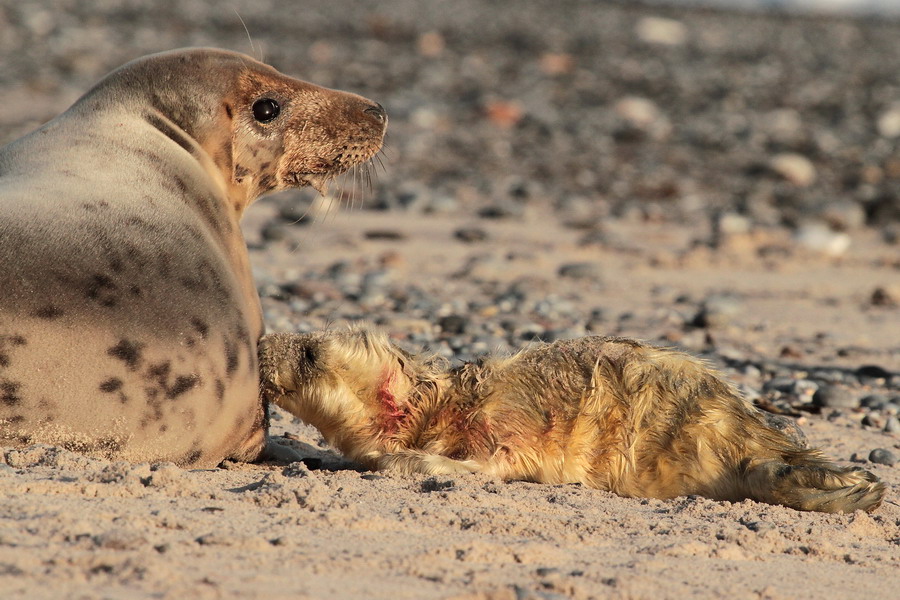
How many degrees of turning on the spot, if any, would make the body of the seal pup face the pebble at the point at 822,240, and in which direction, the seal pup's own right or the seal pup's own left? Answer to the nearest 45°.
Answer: approximately 90° to the seal pup's own right

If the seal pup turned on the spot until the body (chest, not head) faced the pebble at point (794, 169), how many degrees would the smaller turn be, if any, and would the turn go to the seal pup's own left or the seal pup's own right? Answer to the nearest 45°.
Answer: approximately 90° to the seal pup's own right

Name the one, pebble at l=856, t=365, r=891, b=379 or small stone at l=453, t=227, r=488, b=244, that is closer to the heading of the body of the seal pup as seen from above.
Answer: the small stone

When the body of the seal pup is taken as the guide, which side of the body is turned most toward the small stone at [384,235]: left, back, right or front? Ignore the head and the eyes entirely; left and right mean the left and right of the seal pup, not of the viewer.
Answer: right

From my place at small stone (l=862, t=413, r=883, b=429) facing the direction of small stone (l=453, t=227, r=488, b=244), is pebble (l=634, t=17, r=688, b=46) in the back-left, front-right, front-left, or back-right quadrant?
front-right

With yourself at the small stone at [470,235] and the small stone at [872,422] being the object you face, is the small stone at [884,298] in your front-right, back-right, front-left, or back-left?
front-left

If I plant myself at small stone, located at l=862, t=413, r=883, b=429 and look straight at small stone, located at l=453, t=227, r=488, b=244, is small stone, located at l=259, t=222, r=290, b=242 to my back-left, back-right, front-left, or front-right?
front-left

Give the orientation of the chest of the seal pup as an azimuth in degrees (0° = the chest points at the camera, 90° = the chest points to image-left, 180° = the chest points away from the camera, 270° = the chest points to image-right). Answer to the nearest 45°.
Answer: approximately 90°

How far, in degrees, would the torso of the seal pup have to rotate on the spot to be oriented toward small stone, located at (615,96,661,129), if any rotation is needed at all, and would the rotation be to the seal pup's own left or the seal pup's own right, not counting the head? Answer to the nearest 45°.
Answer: approximately 90° to the seal pup's own right

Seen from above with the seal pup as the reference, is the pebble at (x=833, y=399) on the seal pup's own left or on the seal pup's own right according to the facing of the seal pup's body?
on the seal pup's own right

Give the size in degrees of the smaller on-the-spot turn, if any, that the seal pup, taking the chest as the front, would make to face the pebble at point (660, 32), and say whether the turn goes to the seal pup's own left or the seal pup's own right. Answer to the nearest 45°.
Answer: approximately 90° to the seal pup's own right
